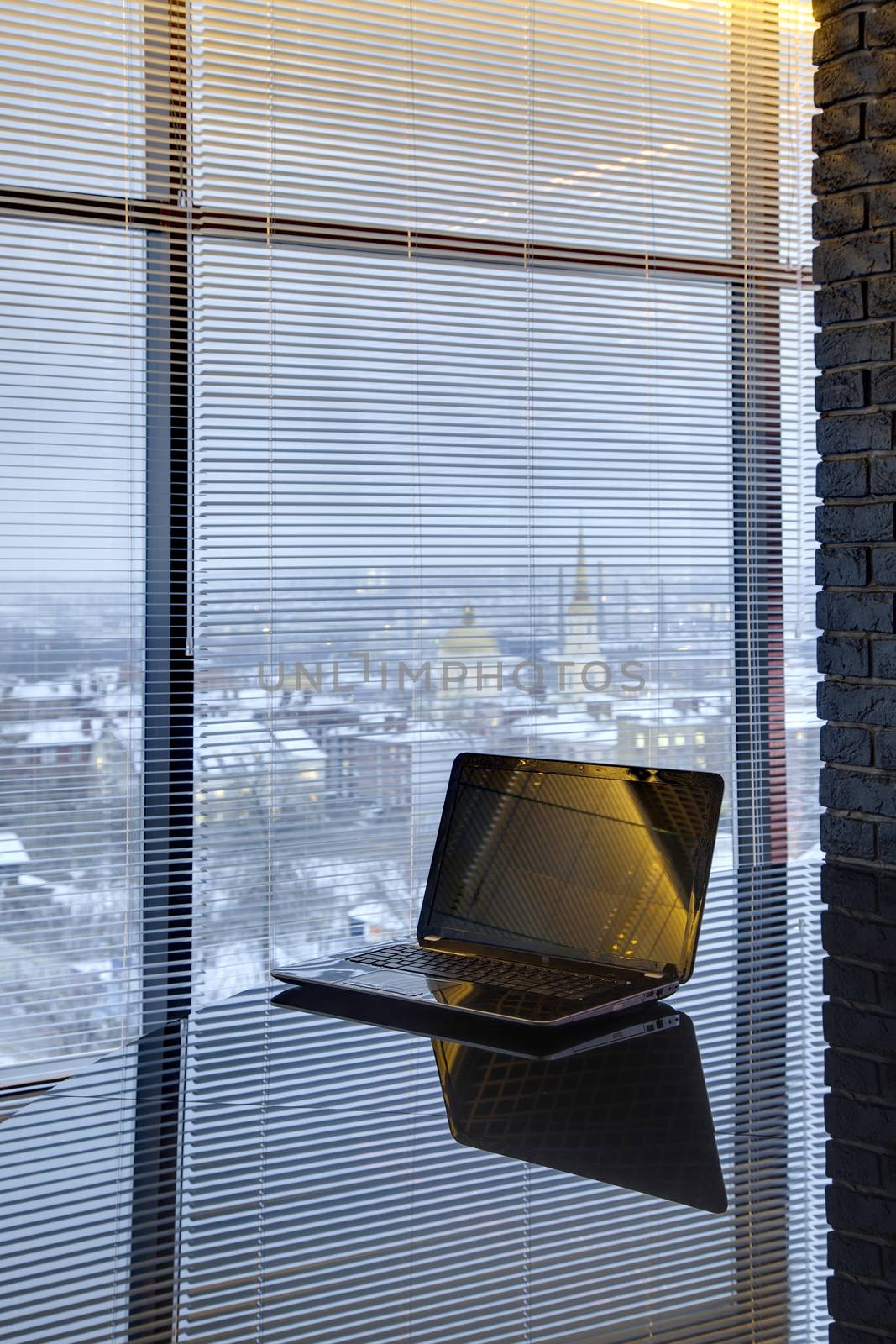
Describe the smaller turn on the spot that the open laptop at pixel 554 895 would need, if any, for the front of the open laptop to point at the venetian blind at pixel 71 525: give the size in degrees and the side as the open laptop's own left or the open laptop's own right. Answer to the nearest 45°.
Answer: approximately 90° to the open laptop's own right

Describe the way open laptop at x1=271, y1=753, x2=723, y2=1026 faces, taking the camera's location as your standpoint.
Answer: facing the viewer and to the left of the viewer

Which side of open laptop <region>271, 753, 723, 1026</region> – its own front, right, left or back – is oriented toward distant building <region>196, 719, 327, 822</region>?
right

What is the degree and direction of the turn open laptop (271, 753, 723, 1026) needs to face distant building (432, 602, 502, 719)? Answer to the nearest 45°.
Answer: approximately 135° to its right
